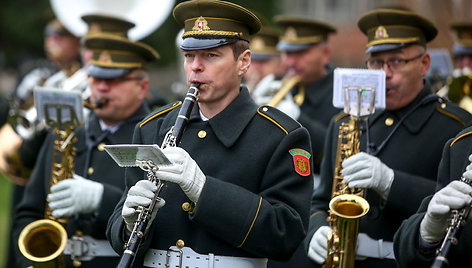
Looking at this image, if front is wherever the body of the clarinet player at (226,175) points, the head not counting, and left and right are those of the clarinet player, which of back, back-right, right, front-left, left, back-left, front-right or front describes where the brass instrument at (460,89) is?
back

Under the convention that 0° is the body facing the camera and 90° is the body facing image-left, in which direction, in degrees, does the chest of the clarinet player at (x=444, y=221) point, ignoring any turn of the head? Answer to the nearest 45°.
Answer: approximately 45°

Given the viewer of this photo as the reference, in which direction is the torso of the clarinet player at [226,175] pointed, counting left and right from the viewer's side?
facing the viewer and to the left of the viewer

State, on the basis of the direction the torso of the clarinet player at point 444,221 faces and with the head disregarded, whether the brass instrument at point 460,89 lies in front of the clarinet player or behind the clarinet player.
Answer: behind

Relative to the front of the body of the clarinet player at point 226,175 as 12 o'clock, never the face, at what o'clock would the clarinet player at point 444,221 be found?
the clarinet player at point 444,221 is roughly at 8 o'clock from the clarinet player at point 226,175.

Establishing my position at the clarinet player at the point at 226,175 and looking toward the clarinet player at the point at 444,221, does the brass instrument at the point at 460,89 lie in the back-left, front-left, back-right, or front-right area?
front-left

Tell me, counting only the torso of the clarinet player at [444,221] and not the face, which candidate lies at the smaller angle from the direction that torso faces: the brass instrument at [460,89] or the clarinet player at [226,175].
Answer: the clarinet player

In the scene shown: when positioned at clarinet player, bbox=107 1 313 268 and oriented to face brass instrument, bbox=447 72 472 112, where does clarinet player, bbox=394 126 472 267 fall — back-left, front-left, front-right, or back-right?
front-right

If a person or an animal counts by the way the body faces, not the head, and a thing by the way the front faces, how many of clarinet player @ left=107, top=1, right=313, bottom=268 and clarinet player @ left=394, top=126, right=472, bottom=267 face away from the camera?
0

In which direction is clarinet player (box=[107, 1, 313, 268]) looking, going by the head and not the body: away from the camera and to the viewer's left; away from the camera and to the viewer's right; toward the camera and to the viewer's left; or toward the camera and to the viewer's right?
toward the camera and to the viewer's left

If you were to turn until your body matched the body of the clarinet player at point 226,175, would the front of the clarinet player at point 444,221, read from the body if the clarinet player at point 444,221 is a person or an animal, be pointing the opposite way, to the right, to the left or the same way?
the same way

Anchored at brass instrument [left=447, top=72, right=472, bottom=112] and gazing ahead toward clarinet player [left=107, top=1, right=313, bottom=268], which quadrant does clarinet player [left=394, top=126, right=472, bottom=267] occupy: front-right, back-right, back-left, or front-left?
front-left

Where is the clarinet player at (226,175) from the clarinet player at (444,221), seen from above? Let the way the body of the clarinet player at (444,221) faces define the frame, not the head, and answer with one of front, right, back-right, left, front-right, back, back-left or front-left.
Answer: front-right
